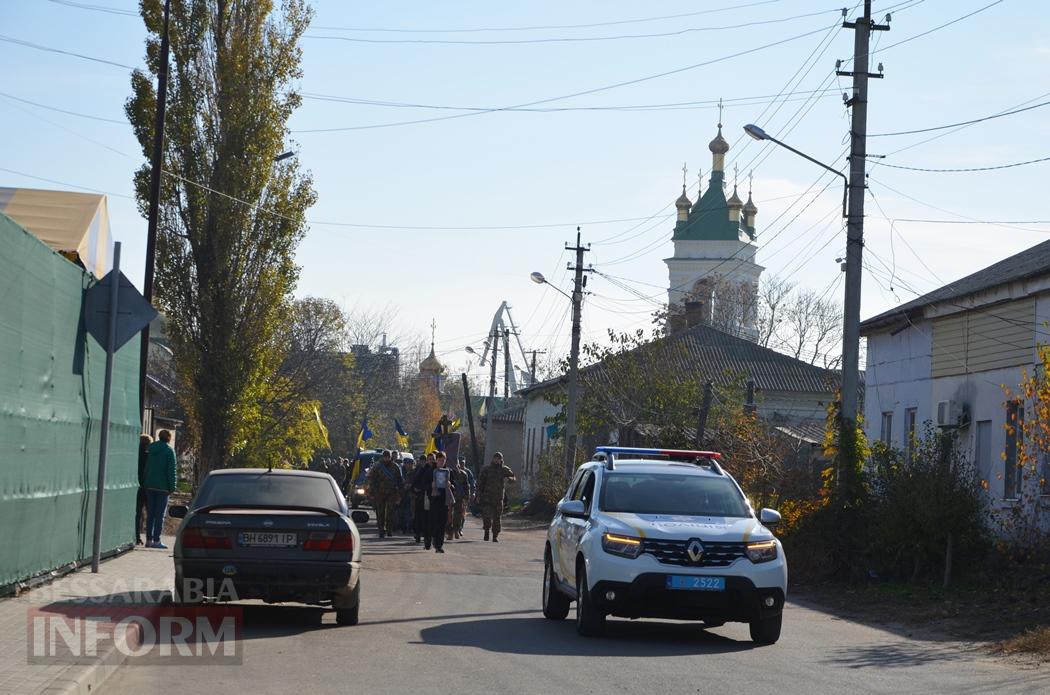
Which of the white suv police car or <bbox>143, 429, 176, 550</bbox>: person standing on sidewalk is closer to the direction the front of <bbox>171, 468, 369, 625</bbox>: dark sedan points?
the person standing on sidewalk

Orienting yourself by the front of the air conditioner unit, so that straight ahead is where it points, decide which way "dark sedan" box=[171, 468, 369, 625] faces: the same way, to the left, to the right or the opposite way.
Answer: to the right

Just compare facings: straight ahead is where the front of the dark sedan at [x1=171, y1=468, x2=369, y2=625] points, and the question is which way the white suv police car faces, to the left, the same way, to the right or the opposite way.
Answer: the opposite way

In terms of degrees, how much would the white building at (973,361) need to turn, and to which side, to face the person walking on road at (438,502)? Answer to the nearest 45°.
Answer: approximately 45° to its right

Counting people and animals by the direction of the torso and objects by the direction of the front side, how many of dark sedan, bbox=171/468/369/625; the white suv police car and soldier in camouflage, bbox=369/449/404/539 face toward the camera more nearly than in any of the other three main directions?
2

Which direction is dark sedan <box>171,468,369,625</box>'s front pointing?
away from the camera

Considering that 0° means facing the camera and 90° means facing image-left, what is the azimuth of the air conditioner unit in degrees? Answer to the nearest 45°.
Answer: approximately 45°

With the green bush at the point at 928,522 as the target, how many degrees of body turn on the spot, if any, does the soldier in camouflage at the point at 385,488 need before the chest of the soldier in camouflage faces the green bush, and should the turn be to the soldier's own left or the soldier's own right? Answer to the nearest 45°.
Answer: approximately 45° to the soldier's own left

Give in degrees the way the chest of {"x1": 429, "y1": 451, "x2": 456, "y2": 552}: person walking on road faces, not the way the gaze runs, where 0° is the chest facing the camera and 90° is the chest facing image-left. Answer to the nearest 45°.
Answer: approximately 0°
